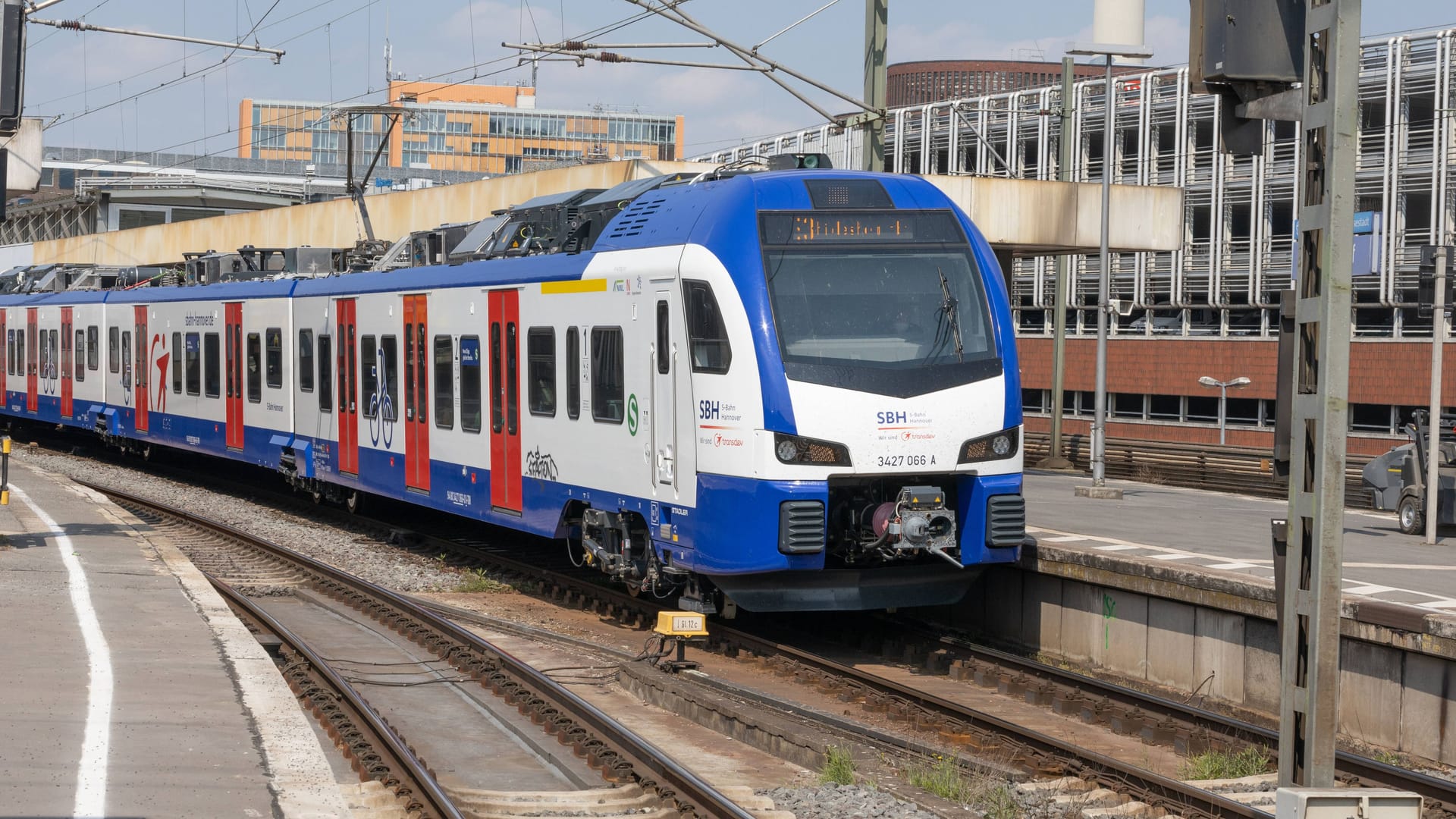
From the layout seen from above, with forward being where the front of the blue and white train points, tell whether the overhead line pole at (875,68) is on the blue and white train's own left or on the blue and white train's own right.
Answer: on the blue and white train's own left

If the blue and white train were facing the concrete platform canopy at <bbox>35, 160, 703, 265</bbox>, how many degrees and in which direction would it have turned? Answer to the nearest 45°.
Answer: approximately 135° to its left

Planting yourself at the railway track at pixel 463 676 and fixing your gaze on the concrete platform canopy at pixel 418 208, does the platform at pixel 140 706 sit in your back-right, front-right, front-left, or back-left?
back-left

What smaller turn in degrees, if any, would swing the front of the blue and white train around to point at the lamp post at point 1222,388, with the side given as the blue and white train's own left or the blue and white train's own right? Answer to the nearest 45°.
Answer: approximately 90° to the blue and white train's own left

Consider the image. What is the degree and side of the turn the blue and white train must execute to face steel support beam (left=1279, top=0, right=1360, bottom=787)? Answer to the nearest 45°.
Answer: approximately 45° to its right

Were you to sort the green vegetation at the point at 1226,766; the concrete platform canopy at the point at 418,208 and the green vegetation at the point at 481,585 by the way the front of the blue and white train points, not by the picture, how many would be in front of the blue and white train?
1

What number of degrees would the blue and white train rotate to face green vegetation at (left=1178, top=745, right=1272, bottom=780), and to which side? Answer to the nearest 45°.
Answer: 0° — it already faces it

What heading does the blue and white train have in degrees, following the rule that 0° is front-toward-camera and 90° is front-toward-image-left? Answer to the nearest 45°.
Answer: approximately 315°

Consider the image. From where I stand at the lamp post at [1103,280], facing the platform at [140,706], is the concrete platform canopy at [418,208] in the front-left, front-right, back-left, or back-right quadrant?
back-right
